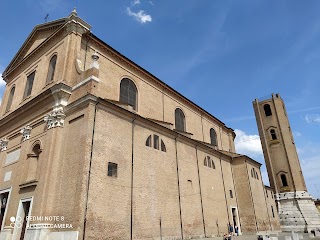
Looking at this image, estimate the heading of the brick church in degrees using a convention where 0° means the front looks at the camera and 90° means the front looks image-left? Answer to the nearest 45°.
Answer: approximately 45°

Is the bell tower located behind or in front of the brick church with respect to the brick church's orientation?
behind
